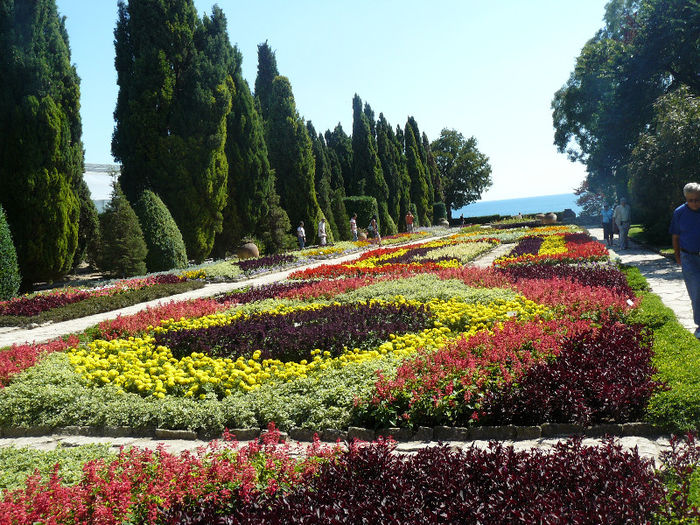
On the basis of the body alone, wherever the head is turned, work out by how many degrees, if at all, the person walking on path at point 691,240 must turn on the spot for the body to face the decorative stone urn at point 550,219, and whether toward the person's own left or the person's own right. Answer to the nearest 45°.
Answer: approximately 180°

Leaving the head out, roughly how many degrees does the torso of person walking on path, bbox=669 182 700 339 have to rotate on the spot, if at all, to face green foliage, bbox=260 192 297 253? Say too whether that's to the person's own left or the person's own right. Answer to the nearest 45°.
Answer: approximately 135° to the person's own right

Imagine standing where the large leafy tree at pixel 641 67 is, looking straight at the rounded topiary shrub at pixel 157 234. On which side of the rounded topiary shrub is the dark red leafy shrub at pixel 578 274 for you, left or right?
left

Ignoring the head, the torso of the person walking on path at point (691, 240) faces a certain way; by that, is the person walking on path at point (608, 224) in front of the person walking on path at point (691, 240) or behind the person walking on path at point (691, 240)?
behind

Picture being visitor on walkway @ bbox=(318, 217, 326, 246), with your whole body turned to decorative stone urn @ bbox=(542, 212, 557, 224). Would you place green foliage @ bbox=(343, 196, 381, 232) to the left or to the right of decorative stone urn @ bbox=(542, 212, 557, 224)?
left

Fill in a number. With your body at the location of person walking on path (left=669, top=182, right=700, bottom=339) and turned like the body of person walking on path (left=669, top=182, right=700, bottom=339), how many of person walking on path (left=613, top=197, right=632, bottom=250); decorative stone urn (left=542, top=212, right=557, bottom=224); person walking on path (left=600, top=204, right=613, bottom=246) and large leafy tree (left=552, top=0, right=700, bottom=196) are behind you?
4

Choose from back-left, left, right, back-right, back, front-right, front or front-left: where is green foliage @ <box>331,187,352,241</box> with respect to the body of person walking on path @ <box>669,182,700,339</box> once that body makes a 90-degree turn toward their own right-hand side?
front-right

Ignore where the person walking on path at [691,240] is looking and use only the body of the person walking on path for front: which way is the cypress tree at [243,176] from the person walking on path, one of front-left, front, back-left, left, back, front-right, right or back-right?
back-right

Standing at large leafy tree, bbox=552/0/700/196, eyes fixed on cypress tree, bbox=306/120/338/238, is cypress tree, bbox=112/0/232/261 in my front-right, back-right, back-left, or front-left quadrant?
front-left

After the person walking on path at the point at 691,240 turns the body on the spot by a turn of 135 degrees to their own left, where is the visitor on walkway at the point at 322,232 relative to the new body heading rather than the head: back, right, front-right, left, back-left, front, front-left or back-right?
left

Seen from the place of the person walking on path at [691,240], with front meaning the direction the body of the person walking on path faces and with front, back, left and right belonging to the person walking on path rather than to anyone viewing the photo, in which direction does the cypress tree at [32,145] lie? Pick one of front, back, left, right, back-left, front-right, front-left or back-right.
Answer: right

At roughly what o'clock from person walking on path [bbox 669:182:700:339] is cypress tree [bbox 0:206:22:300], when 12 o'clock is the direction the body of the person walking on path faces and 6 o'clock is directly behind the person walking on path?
The cypress tree is roughly at 3 o'clock from the person walking on path.

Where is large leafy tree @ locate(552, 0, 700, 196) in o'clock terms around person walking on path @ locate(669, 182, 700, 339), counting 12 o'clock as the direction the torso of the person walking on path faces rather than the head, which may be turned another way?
The large leafy tree is roughly at 6 o'clock from the person walking on path.

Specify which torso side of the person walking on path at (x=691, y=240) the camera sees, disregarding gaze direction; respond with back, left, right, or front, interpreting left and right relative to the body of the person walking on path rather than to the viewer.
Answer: front

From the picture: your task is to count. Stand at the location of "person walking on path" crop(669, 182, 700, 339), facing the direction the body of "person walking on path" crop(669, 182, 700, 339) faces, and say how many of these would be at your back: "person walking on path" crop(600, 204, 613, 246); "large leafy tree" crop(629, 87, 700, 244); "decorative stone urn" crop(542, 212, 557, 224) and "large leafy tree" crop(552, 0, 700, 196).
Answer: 4

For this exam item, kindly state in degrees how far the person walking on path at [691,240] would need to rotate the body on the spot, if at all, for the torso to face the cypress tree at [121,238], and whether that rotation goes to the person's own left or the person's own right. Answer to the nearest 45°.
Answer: approximately 90° to the person's own right

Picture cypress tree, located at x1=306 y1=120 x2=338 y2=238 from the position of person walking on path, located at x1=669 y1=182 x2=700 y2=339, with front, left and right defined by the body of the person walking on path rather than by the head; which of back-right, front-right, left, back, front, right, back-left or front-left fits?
back-right

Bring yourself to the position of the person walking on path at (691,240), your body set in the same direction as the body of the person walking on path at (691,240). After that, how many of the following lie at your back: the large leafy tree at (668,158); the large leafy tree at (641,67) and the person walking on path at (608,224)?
3
